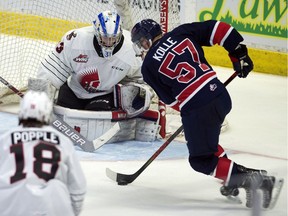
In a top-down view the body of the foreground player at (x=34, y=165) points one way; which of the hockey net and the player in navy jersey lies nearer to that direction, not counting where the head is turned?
the hockey net

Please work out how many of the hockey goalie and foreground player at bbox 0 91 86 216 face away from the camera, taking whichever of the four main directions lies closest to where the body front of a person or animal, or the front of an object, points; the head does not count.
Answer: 1

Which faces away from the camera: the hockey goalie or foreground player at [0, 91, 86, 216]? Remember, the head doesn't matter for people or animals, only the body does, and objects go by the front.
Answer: the foreground player

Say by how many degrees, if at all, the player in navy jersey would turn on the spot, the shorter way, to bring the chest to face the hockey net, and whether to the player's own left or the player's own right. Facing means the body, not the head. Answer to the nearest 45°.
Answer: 0° — they already face it

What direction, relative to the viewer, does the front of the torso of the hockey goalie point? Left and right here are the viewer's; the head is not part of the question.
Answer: facing the viewer

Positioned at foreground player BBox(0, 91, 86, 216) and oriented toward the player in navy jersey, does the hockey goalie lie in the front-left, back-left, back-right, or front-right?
front-left

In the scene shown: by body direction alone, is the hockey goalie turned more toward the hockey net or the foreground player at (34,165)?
the foreground player

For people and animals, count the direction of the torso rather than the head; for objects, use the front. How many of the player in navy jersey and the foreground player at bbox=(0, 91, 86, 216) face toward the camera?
0

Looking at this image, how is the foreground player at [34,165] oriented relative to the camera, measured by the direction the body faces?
away from the camera

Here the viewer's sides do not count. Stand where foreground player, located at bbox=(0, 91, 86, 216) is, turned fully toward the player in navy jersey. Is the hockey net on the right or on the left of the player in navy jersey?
left

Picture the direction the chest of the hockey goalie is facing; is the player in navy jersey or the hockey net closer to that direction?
the player in navy jersey

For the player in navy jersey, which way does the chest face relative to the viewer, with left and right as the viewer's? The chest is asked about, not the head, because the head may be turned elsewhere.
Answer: facing away from the viewer and to the left of the viewer

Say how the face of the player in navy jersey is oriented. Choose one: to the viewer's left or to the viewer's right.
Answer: to the viewer's left

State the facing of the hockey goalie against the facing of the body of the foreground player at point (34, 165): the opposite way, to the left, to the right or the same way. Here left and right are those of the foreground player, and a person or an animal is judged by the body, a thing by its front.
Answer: the opposite way
